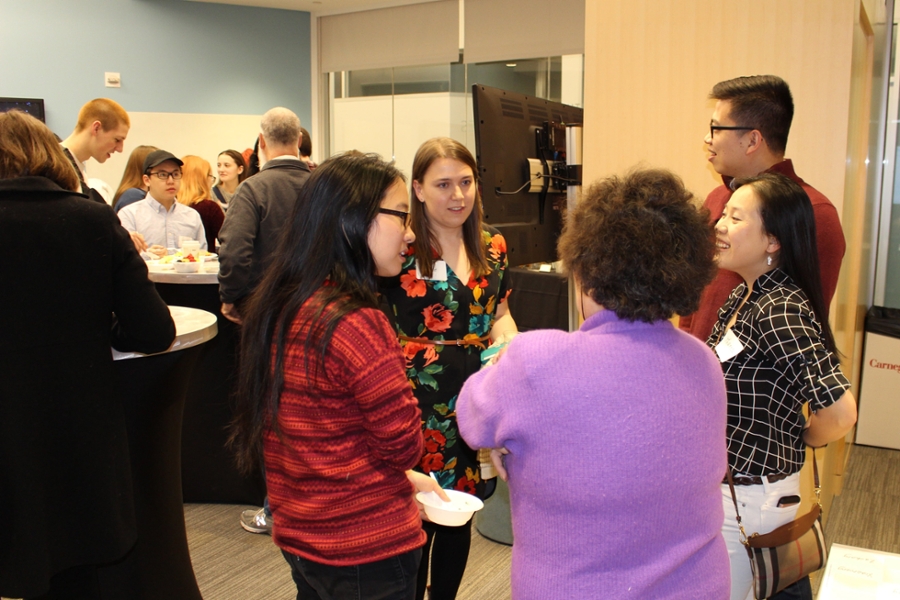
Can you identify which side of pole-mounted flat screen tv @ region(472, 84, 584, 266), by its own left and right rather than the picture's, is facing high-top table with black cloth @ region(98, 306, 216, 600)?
left

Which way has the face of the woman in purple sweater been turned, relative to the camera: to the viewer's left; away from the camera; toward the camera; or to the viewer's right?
away from the camera

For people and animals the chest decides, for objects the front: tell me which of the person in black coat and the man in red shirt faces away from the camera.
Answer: the person in black coat

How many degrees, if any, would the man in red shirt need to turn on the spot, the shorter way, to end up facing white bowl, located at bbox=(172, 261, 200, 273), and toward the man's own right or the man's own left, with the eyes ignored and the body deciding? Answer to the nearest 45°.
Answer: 0° — they already face it

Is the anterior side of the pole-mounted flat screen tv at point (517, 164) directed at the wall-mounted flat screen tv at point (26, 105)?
yes

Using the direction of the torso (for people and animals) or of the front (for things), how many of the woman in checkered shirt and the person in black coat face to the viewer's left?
1

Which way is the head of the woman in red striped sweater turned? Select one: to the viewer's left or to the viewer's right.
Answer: to the viewer's right

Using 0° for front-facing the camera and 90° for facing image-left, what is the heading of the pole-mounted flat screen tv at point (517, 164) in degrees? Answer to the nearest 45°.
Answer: approximately 135°

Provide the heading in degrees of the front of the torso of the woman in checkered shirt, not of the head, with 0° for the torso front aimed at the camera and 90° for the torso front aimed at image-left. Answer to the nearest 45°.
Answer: approximately 90°
